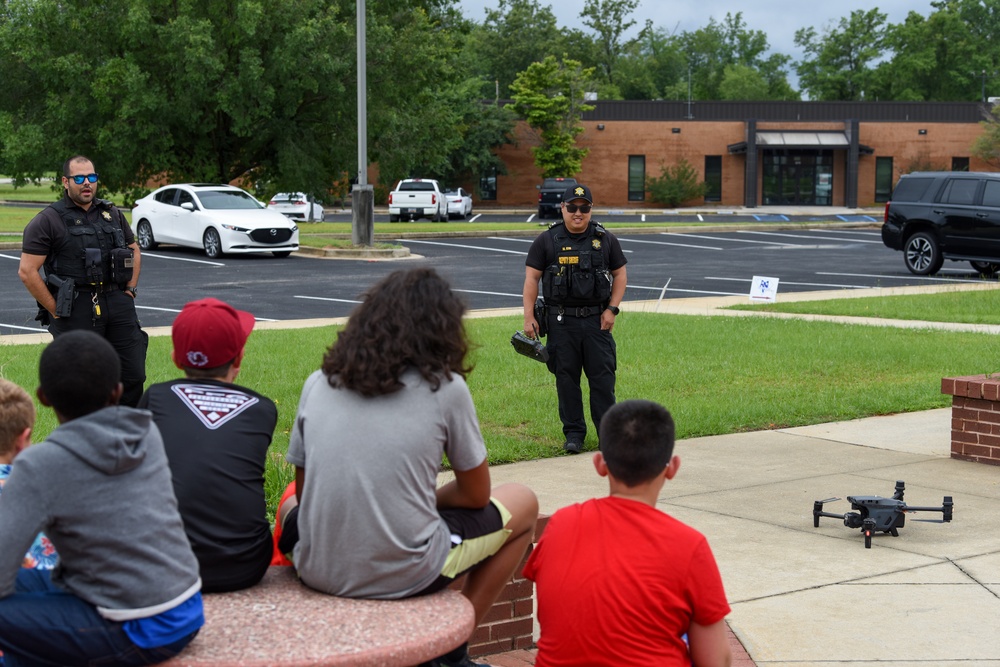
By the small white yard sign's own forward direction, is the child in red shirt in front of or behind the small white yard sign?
in front

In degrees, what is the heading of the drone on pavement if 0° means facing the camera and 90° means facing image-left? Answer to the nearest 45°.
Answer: approximately 45°

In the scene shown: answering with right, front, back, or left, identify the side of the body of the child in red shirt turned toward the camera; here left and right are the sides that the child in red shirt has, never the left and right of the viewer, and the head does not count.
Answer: back

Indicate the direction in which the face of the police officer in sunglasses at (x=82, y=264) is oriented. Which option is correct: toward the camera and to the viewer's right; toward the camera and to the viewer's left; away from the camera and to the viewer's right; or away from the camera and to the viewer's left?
toward the camera and to the viewer's right

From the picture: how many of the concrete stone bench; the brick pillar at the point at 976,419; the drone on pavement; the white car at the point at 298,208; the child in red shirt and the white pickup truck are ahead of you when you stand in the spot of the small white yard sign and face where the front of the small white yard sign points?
4

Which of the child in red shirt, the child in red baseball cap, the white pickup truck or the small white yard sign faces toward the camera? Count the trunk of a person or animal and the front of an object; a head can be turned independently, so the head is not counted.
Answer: the small white yard sign

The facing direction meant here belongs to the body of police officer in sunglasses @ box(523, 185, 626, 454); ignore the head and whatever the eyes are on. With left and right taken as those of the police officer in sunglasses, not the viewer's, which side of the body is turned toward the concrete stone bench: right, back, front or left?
front

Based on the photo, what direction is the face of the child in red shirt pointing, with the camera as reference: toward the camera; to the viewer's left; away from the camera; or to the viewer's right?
away from the camera

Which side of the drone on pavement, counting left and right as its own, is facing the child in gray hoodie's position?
front

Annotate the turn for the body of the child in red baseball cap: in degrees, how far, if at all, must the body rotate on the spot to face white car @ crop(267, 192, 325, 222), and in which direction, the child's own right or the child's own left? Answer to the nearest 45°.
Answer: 0° — they already face it

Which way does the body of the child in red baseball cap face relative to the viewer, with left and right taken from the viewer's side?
facing away from the viewer

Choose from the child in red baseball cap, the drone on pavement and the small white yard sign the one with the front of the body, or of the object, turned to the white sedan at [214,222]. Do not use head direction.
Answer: the child in red baseball cap

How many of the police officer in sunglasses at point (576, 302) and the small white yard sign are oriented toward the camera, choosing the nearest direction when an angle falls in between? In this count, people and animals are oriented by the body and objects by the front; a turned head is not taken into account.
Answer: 2

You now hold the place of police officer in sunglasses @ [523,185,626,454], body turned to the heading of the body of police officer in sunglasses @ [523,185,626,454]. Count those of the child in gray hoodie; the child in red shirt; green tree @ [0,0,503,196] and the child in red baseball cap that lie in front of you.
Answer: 3

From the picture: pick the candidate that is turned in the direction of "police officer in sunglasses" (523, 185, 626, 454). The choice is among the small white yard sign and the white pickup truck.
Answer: the small white yard sign

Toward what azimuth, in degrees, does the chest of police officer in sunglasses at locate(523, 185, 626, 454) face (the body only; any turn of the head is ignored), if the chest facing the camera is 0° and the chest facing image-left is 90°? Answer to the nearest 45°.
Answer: approximately 0°
